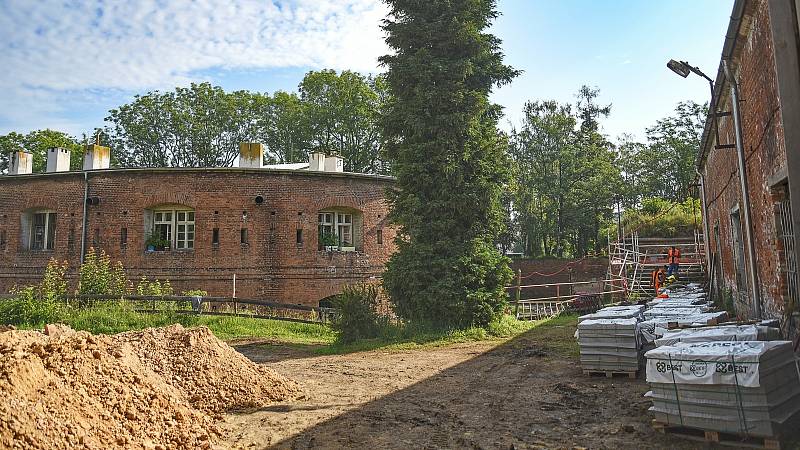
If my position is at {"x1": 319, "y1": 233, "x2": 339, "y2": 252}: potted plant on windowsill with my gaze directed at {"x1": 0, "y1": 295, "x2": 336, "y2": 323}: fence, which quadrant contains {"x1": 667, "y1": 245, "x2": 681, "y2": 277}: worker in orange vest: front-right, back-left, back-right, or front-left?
back-left

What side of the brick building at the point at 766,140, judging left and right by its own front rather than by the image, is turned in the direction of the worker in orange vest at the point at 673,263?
right

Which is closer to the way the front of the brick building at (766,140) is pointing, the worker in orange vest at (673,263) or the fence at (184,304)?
the fence

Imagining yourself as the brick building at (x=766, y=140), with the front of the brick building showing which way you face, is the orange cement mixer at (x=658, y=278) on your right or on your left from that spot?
on your right

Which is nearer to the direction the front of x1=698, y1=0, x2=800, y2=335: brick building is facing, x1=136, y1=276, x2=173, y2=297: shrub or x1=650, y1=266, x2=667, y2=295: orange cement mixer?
the shrub

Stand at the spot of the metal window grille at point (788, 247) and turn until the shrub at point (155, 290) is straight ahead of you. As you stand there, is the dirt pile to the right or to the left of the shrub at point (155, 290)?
left

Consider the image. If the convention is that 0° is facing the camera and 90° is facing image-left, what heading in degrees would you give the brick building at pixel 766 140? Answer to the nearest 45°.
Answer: approximately 90°

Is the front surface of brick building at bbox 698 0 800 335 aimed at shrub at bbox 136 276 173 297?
yes
